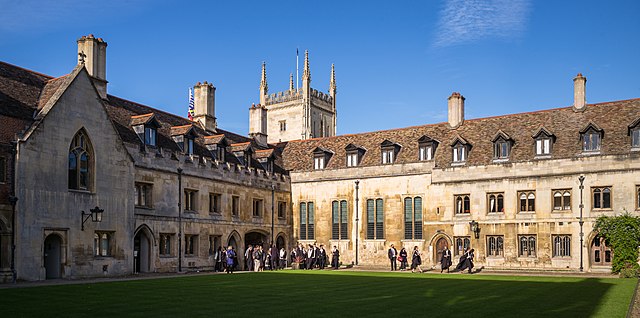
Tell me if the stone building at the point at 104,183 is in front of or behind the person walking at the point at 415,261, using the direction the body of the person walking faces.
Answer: in front

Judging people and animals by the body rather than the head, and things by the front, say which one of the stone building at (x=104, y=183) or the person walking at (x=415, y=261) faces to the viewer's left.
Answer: the person walking

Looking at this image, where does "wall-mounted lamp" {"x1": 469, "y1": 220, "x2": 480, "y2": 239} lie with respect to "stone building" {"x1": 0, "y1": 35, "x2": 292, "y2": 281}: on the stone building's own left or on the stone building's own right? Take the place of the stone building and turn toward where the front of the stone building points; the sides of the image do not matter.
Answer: on the stone building's own left

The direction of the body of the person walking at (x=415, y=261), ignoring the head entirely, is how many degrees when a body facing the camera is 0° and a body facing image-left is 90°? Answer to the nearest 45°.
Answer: approximately 90°
